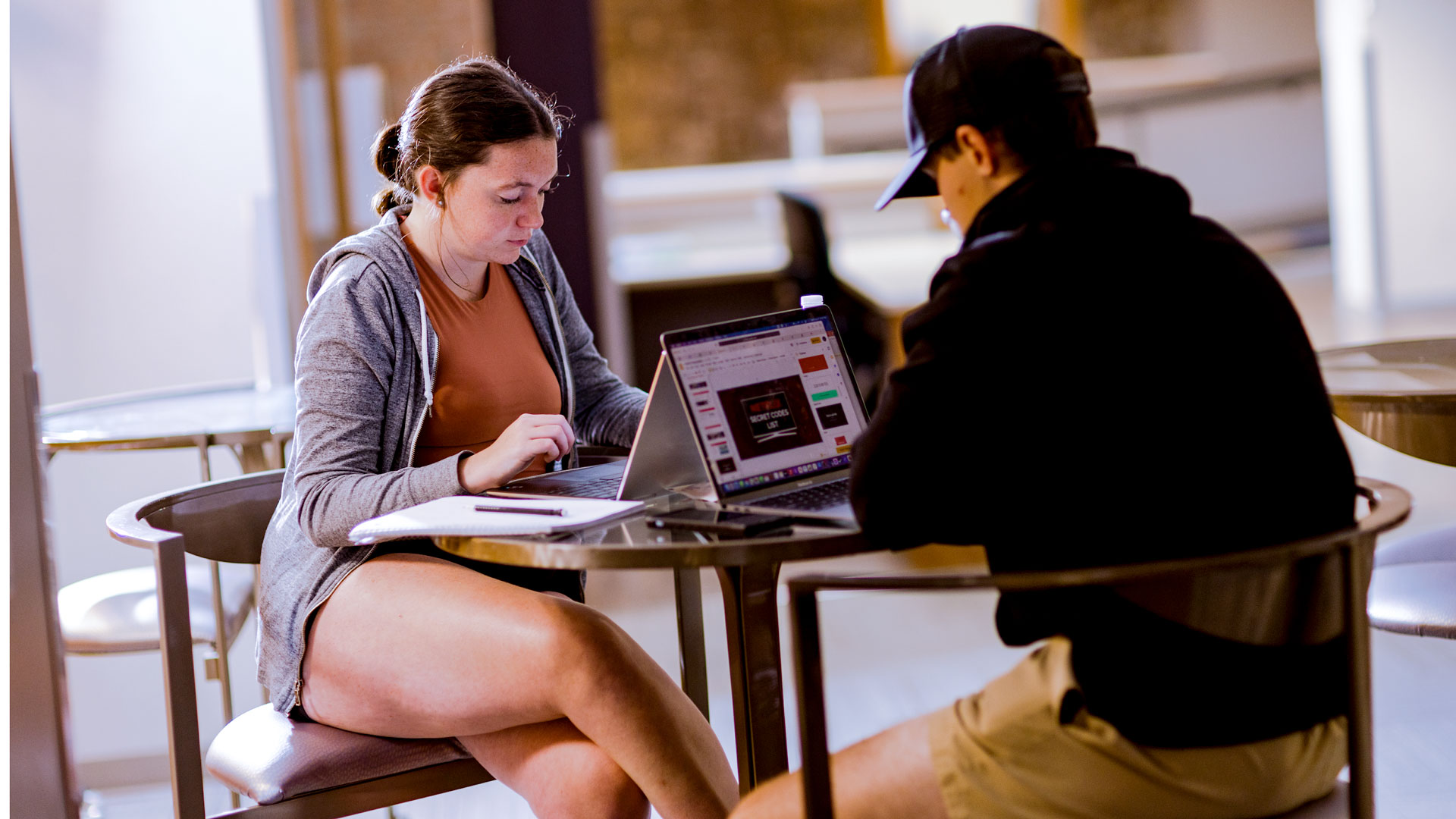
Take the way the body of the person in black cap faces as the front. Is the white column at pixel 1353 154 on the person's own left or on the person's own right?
on the person's own right

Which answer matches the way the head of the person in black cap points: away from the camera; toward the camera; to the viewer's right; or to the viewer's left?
to the viewer's left

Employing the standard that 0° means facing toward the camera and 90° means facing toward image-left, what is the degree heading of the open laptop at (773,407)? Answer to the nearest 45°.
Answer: approximately 315°

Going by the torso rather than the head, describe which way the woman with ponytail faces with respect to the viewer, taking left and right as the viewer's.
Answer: facing the viewer and to the right of the viewer

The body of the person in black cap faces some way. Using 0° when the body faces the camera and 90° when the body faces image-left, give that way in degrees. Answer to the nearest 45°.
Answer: approximately 135°

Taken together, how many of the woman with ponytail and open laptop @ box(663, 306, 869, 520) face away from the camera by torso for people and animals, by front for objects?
0

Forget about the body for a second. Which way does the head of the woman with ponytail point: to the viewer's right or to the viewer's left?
to the viewer's right

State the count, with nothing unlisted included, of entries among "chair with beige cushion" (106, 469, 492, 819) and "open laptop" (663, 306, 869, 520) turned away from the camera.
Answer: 0
